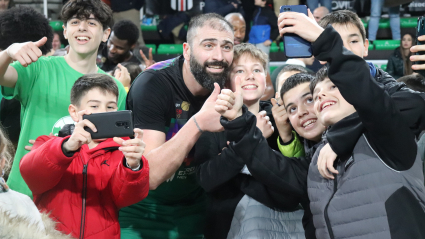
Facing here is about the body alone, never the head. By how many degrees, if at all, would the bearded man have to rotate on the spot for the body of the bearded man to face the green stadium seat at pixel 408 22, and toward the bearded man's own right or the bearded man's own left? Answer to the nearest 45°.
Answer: approximately 90° to the bearded man's own left

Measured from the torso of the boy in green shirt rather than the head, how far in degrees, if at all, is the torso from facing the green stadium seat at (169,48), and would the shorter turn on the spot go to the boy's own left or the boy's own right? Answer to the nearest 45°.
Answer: approximately 180°

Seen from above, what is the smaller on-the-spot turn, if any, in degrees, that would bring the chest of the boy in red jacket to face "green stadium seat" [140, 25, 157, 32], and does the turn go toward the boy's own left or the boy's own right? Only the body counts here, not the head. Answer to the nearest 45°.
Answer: approximately 180°

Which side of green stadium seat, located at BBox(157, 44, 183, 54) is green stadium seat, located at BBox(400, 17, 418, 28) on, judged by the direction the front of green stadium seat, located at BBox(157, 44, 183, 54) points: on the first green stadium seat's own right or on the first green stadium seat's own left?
on the first green stadium seat's own left

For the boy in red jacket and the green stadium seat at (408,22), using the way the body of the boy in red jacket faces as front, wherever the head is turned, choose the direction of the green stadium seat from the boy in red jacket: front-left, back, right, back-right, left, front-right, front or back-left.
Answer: back-left

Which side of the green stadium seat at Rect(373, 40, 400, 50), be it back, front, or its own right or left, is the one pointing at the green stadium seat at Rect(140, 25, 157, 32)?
right

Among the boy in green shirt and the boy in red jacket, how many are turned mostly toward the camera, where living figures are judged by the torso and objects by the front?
2
